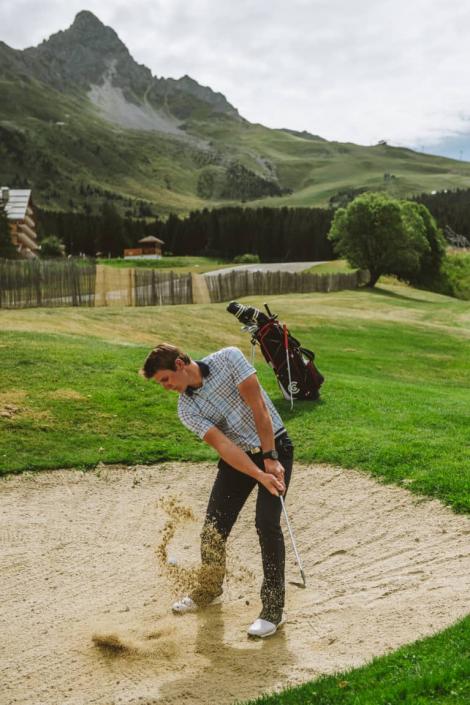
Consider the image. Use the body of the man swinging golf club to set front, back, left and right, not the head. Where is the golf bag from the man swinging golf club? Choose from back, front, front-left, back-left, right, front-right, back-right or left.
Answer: back-right

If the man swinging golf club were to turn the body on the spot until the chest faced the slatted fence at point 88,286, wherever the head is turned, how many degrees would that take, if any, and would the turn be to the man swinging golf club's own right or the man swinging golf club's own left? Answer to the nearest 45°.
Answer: approximately 135° to the man swinging golf club's own right

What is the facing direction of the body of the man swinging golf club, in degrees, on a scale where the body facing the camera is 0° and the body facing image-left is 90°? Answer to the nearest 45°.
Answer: approximately 45°

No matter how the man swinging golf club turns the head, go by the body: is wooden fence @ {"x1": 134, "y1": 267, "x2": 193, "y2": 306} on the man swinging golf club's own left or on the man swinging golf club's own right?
on the man swinging golf club's own right
